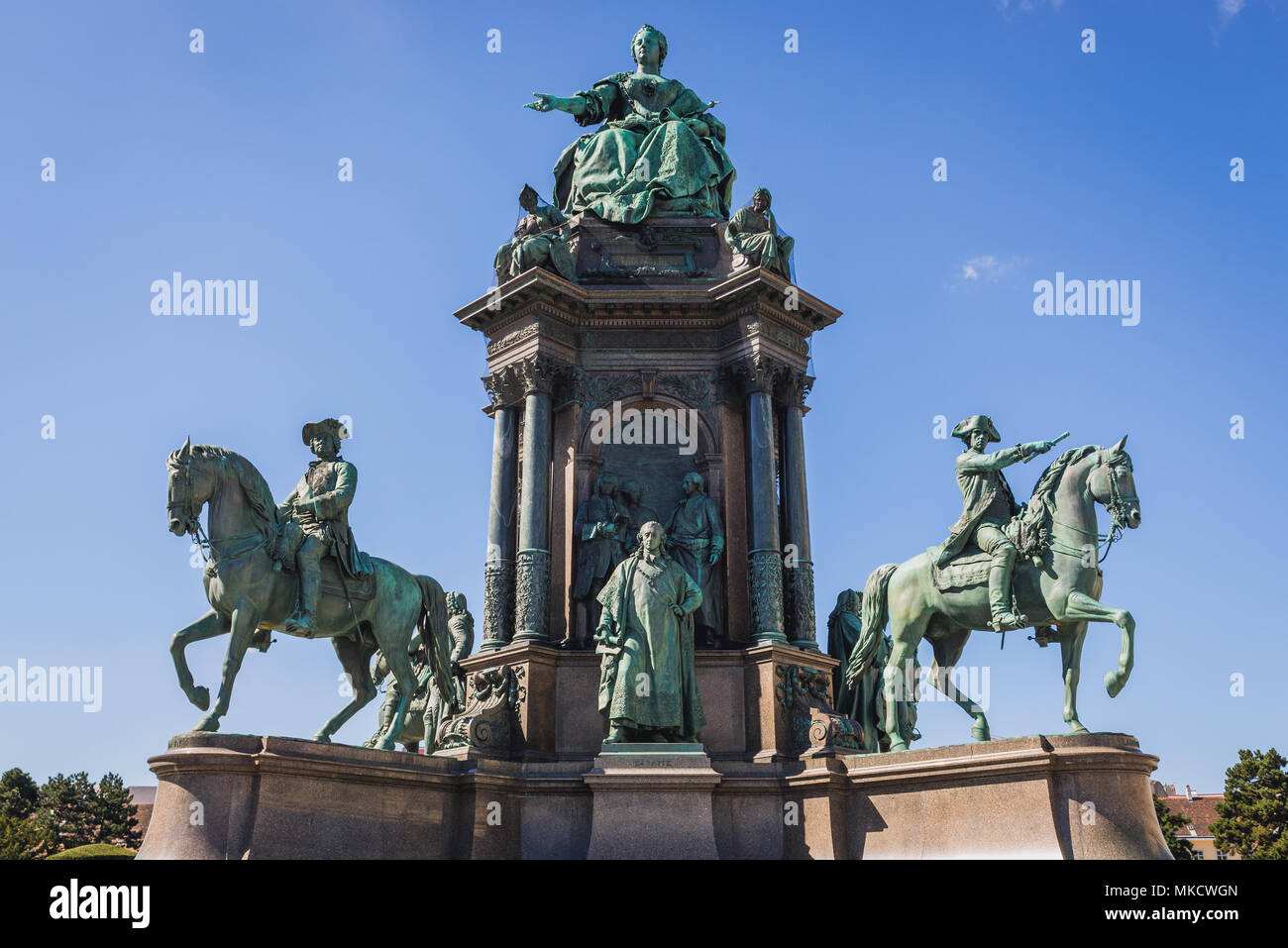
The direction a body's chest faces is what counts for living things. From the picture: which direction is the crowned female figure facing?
toward the camera

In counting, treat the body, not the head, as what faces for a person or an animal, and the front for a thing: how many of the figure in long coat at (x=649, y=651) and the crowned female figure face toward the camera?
2

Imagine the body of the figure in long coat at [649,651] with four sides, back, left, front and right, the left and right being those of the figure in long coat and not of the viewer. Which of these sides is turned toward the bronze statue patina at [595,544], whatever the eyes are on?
back

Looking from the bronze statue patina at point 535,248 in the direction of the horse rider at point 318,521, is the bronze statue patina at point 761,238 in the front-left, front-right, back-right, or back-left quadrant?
back-left

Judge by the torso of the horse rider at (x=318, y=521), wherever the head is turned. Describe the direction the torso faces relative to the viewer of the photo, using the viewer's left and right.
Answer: facing the viewer and to the left of the viewer

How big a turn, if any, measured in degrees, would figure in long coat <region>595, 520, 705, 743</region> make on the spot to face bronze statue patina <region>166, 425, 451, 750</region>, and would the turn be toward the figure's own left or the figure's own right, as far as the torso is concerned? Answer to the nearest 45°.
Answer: approximately 90° to the figure's own right

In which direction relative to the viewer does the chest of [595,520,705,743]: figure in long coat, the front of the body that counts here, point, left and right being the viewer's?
facing the viewer
